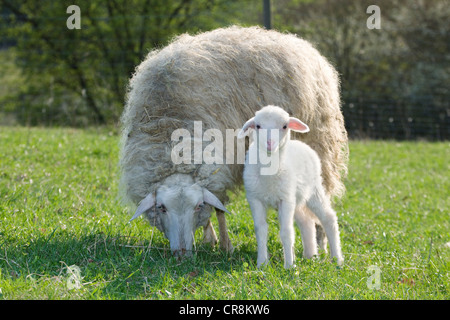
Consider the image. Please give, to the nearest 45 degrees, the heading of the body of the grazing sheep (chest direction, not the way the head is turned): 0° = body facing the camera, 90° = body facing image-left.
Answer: approximately 45°

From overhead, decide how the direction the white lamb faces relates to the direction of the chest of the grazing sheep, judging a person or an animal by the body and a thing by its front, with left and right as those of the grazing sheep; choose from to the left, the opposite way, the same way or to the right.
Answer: the same way

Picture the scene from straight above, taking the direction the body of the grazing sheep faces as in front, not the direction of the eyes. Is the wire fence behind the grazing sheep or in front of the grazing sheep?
behind

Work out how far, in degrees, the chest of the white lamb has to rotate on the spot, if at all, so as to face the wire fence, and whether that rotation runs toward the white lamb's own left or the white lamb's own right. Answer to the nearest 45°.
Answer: approximately 135° to the white lamb's own right
